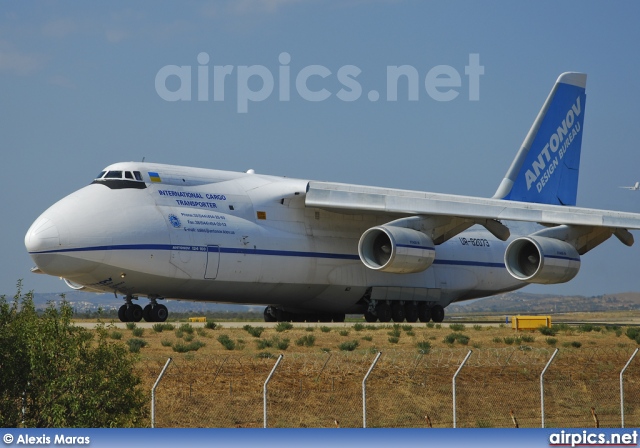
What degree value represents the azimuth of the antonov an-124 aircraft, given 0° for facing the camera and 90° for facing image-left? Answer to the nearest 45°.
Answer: approximately 45°

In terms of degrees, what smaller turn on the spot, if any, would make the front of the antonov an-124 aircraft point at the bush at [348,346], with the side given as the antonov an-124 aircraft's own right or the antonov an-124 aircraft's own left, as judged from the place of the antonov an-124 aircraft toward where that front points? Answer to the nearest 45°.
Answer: approximately 45° to the antonov an-124 aircraft's own left

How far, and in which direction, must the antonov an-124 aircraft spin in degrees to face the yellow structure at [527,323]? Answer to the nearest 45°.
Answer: approximately 135° to its left

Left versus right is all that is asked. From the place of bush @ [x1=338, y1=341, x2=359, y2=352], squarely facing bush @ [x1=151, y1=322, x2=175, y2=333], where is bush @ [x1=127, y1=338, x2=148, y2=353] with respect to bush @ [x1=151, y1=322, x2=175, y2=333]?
left

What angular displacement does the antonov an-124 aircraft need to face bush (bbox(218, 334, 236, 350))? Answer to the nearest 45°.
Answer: approximately 45° to its left

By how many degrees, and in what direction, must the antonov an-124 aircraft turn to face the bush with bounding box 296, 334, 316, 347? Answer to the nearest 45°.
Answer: approximately 45° to its left

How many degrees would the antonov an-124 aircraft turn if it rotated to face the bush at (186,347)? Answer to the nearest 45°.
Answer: approximately 45° to its left

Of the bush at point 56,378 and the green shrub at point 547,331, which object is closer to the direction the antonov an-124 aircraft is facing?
the bush

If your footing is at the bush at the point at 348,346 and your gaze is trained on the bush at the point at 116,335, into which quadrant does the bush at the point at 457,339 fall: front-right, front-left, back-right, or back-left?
back-right
